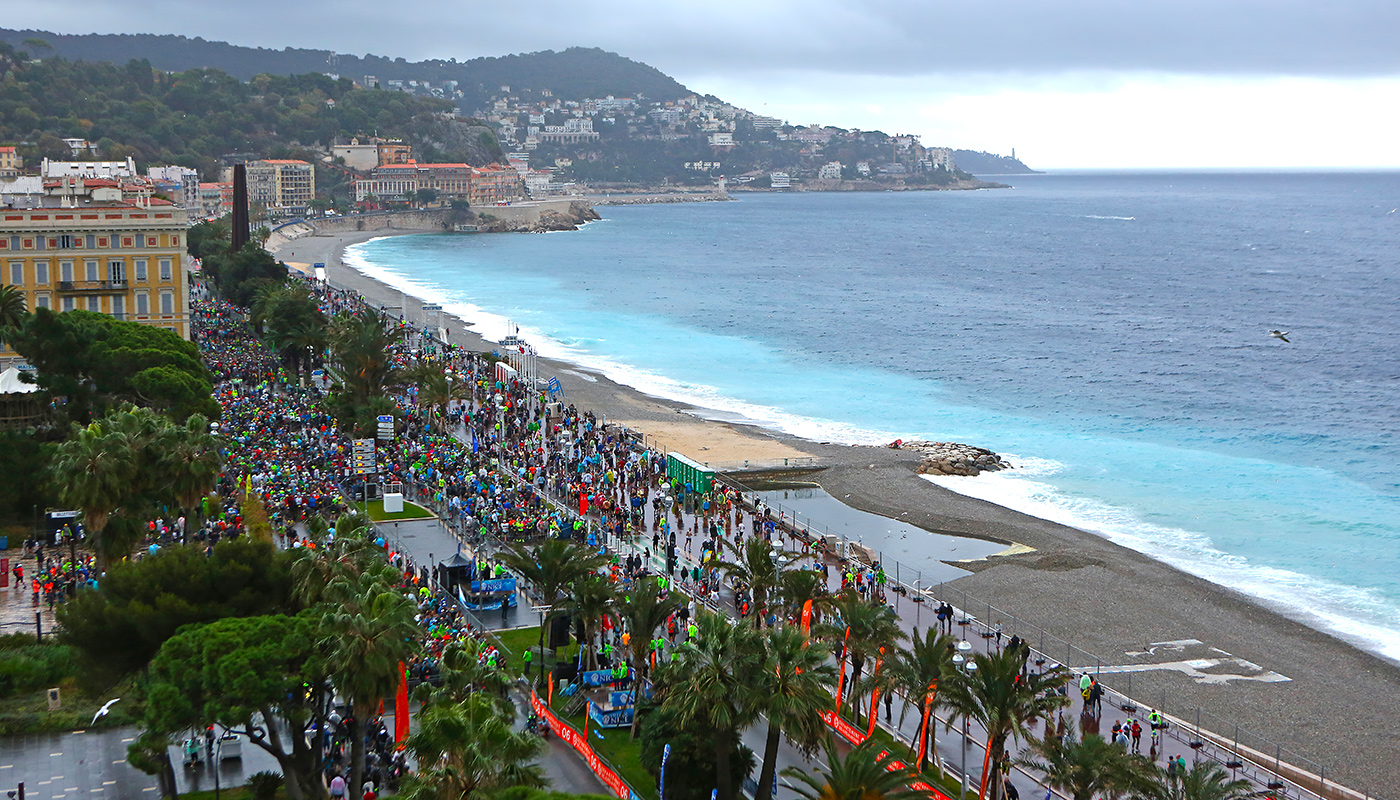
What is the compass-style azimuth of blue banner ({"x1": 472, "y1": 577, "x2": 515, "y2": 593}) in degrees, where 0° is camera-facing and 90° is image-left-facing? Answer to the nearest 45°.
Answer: approximately 0°

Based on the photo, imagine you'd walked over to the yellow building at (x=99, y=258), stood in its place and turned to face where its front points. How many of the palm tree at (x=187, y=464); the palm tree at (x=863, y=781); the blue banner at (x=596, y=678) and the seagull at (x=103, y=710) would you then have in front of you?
4

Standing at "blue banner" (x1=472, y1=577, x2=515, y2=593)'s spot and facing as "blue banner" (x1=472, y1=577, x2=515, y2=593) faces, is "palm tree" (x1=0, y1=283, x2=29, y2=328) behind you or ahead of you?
behind

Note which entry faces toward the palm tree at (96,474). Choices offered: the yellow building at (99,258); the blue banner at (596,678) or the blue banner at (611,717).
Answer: the yellow building

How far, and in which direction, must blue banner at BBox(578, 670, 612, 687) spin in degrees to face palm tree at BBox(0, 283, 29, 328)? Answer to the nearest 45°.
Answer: approximately 135° to its right

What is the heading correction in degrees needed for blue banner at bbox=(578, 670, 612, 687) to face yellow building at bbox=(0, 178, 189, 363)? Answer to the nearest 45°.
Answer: approximately 135° to its right

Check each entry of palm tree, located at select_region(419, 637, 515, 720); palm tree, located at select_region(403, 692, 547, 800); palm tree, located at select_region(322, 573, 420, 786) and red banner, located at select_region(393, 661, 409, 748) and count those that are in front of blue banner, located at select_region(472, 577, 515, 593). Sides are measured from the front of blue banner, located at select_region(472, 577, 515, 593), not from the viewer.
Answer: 4

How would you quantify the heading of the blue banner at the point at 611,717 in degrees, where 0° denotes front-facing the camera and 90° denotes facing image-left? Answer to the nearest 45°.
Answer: approximately 0°

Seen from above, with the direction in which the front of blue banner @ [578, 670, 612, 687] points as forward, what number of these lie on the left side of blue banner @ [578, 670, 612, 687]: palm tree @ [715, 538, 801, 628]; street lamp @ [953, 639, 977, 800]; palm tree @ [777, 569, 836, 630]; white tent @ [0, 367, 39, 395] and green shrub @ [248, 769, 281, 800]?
3

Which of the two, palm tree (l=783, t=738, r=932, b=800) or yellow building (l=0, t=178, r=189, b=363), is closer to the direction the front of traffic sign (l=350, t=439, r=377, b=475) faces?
the palm tree
